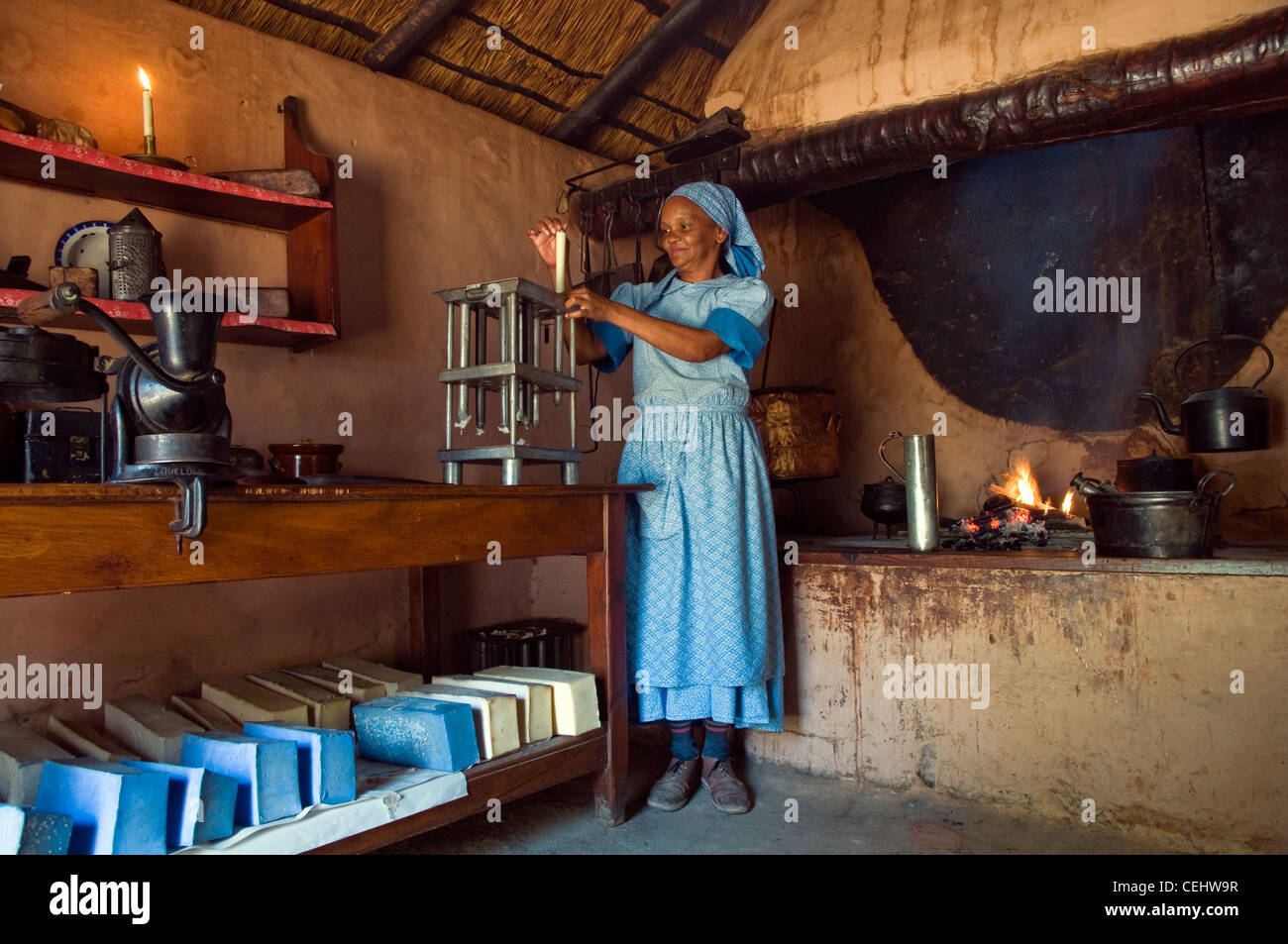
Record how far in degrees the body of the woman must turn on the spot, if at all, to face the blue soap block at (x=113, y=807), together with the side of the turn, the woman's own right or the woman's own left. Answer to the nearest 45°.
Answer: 0° — they already face it

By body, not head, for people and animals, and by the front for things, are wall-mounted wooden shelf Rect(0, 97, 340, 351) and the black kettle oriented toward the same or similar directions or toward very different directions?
very different directions

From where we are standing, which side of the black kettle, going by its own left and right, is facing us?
left

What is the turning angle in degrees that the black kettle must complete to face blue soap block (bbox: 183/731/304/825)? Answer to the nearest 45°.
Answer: approximately 45° to its left

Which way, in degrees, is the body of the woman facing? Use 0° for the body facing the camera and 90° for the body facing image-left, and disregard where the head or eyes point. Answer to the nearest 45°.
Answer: approximately 45°

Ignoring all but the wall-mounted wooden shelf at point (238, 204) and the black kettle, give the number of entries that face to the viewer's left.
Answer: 1

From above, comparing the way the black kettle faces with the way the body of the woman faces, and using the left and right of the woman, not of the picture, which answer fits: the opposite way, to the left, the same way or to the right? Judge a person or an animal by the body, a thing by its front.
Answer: to the right

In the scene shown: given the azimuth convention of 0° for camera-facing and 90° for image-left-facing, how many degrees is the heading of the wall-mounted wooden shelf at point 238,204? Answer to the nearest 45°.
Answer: approximately 315°

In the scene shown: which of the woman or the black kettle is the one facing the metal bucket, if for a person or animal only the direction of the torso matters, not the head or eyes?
the black kettle
